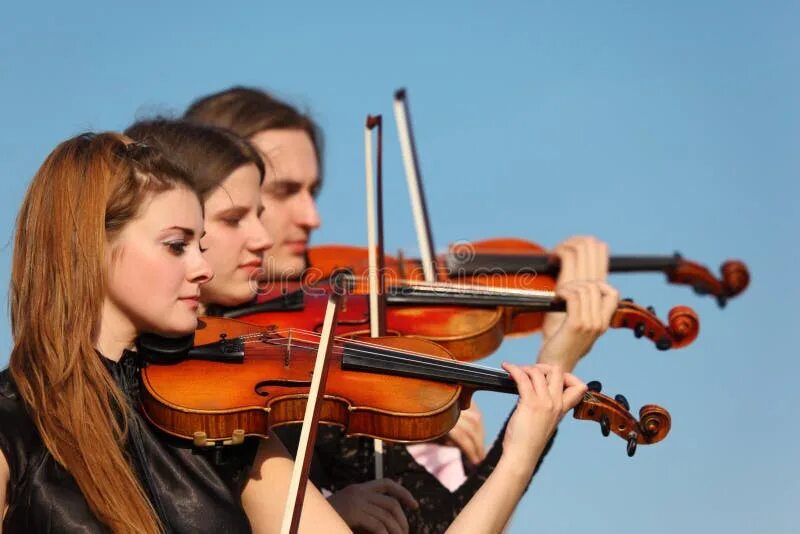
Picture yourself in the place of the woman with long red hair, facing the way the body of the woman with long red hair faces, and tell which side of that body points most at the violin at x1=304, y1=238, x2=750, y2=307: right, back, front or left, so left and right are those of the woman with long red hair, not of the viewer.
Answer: left

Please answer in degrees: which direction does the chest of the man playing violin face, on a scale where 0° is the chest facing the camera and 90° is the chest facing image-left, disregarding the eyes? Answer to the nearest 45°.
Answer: approximately 315°

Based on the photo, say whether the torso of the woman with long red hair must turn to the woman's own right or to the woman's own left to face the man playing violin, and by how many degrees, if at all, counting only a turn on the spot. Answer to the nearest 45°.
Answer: approximately 135° to the woman's own left

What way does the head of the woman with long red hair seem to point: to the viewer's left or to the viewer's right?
to the viewer's right

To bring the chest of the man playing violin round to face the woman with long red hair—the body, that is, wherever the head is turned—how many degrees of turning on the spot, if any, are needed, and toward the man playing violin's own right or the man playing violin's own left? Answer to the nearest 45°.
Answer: approximately 45° to the man playing violin's own right

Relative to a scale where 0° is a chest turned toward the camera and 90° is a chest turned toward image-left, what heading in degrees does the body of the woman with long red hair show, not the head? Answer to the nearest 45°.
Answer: approximately 315°
